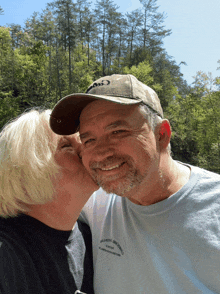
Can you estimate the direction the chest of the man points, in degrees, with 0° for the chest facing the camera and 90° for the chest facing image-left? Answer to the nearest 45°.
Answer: approximately 45°

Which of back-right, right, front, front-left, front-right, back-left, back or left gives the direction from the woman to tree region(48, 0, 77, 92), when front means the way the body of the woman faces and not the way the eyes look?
back-left

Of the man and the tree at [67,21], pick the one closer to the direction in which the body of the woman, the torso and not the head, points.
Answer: the man

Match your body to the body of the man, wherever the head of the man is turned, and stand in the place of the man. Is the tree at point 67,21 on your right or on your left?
on your right

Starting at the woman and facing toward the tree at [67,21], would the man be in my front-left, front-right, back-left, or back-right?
back-right

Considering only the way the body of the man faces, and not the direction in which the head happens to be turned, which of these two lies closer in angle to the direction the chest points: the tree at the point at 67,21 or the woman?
the woman

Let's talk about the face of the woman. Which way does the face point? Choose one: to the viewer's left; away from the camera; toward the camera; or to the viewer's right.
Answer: to the viewer's right
